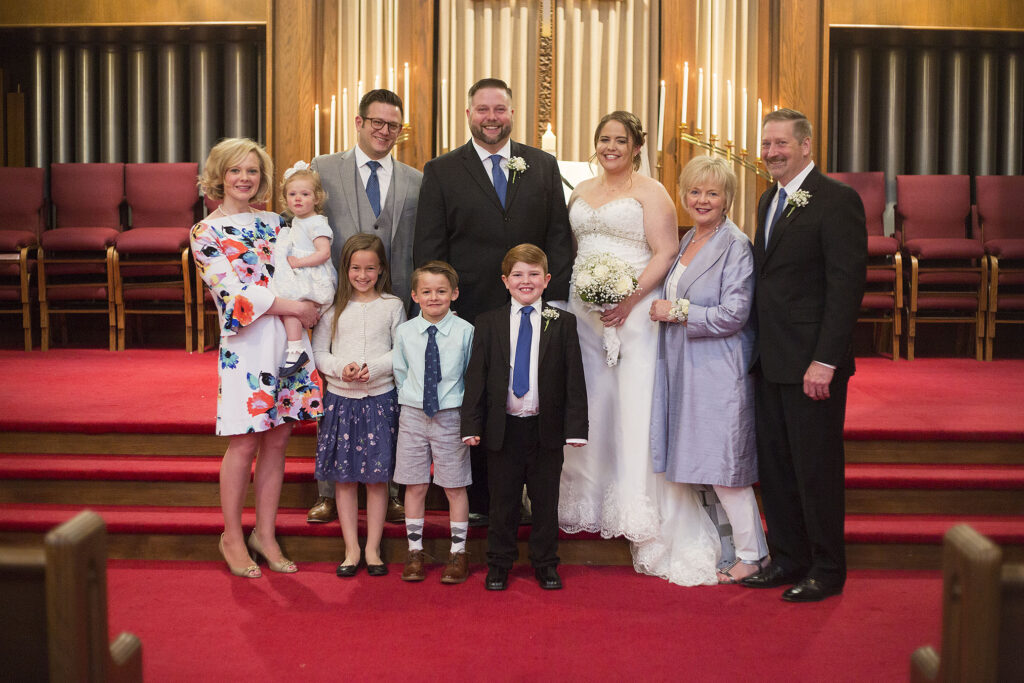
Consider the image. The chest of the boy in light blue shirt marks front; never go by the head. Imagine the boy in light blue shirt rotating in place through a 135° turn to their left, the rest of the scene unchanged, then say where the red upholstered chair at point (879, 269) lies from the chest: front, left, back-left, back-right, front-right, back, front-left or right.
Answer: front

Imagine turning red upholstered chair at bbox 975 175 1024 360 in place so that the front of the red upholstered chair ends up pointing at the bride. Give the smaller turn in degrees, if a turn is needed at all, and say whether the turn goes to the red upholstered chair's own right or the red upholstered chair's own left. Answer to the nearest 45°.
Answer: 0° — it already faces them
